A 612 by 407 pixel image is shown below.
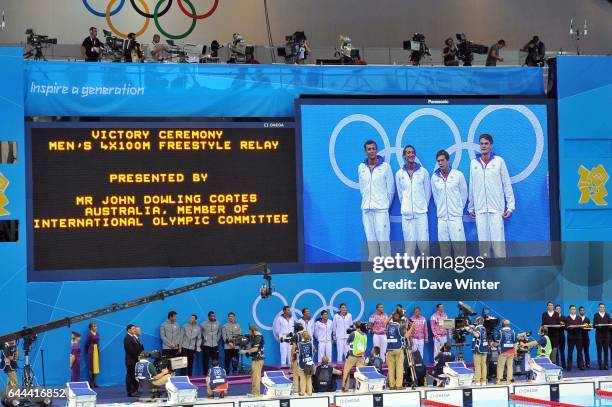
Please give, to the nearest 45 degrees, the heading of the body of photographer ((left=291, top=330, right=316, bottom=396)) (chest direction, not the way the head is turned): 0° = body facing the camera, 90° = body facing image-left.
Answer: approximately 180°

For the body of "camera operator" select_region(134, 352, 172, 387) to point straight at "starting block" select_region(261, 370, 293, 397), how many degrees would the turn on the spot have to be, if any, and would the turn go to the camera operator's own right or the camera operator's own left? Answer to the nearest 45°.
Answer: approximately 45° to the camera operator's own right

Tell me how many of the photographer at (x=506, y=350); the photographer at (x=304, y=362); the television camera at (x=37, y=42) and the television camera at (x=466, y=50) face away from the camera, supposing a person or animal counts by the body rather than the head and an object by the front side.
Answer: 2

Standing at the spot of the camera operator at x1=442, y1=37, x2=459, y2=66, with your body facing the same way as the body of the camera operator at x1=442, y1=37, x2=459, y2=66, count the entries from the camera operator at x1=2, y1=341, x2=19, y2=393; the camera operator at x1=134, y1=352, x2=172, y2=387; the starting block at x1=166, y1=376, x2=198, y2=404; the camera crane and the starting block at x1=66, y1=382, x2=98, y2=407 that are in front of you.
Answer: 5

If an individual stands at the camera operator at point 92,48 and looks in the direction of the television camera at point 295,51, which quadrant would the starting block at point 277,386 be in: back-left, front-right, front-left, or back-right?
front-right

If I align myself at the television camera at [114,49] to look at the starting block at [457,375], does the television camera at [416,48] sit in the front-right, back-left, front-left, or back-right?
front-left

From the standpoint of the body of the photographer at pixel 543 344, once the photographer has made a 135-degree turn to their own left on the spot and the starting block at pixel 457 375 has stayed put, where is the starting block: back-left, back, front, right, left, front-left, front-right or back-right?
right

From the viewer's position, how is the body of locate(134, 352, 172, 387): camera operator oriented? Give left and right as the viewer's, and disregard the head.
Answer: facing away from the viewer and to the right of the viewer

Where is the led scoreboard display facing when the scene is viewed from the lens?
facing the viewer

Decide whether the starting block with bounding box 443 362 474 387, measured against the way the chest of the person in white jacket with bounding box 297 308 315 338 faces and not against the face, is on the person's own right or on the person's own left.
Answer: on the person's own left

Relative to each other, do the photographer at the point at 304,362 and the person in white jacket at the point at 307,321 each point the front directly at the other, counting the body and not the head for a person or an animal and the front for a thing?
yes
